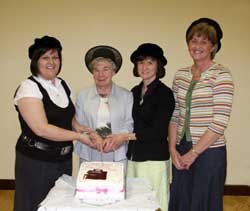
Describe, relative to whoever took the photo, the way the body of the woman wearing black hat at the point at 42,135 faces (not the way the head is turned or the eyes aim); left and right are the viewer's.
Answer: facing the viewer and to the right of the viewer

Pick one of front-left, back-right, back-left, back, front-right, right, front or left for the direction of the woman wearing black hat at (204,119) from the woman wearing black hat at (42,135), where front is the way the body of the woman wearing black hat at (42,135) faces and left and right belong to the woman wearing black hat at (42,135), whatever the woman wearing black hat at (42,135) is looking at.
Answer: front-left

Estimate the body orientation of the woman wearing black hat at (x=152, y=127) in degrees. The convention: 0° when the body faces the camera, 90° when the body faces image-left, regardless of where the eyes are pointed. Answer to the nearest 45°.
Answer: approximately 45°

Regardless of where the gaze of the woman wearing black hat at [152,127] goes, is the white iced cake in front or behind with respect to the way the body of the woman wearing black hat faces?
in front

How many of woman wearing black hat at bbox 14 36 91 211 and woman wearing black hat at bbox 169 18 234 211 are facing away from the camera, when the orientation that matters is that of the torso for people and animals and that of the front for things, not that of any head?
0

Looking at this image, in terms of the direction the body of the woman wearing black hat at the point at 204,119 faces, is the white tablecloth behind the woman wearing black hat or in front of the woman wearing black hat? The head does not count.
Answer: in front

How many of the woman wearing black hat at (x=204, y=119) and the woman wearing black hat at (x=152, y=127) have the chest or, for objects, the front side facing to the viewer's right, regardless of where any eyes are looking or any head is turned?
0

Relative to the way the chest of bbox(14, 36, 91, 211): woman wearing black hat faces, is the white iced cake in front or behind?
in front

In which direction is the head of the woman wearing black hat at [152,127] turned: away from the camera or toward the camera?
toward the camera

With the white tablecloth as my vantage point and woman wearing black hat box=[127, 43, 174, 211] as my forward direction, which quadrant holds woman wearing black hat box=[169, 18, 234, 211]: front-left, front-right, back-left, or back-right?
front-right

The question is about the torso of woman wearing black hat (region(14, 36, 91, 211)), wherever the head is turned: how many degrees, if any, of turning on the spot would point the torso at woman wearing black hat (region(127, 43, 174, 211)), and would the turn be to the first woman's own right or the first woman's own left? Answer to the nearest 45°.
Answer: approximately 45° to the first woman's own left
